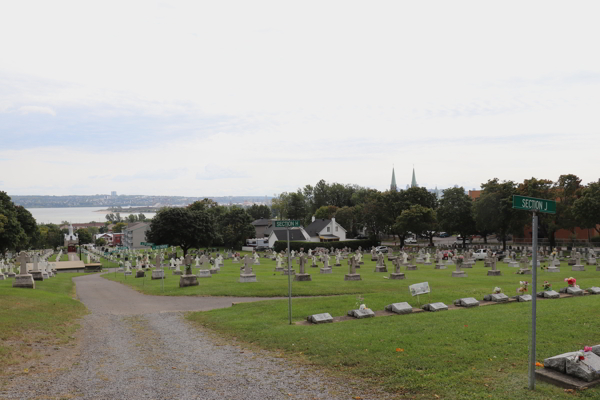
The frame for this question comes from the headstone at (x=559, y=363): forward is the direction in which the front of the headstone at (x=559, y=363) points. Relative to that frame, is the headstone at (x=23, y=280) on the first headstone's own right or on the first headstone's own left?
on the first headstone's own right

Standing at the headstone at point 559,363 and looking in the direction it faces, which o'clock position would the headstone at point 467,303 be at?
the headstone at point 467,303 is roughly at 4 o'clock from the headstone at point 559,363.

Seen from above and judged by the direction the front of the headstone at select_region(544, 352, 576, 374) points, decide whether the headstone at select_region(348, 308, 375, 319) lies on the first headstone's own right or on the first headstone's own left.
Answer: on the first headstone's own right

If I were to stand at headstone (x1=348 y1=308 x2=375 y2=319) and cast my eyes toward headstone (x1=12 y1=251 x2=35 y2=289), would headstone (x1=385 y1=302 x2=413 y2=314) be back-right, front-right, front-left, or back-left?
back-right

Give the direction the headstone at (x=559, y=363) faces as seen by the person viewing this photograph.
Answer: facing the viewer and to the left of the viewer
